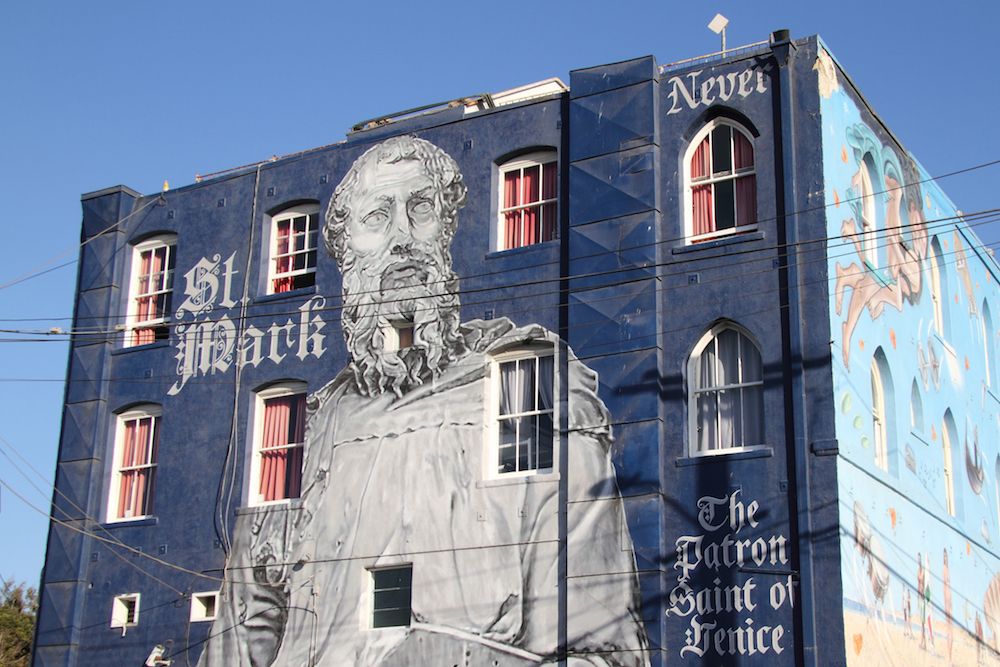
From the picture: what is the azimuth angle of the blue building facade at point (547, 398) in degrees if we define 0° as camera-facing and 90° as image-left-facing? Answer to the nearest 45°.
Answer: approximately 45°
